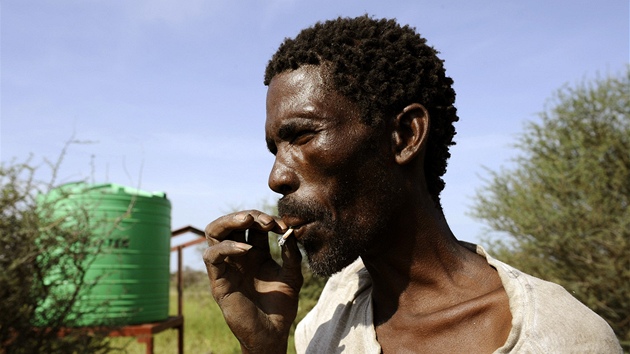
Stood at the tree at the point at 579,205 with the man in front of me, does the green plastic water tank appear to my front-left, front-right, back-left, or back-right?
front-right

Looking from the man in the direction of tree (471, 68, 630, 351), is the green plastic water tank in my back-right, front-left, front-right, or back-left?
front-left

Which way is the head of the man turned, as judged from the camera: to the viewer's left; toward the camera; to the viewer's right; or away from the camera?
to the viewer's left

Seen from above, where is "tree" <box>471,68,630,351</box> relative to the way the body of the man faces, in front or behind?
behind

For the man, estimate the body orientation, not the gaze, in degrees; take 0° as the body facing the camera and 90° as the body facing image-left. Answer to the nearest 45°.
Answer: approximately 45°

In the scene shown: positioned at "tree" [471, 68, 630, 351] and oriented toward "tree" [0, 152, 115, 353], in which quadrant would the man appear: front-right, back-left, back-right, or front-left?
front-left

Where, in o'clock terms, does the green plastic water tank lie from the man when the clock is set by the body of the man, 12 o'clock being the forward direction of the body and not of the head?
The green plastic water tank is roughly at 3 o'clock from the man.

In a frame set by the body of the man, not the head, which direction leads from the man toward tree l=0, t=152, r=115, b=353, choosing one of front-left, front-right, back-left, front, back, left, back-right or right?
right
